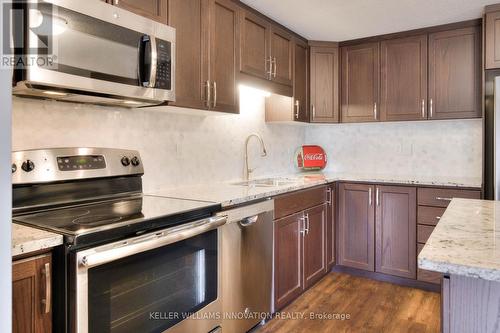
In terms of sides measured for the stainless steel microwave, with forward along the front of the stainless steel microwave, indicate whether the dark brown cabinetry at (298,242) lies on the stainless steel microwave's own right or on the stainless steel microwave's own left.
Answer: on the stainless steel microwave's own left

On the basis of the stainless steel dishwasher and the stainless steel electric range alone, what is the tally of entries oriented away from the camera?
0

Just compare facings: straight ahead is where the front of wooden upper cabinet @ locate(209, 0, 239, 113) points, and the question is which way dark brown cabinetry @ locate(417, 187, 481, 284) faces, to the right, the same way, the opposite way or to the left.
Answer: to the right

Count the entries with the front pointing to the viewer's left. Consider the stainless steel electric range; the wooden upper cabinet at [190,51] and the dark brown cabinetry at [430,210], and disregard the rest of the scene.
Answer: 0

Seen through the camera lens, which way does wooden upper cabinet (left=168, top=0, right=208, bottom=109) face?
facing the viewer and to the right of the viewer

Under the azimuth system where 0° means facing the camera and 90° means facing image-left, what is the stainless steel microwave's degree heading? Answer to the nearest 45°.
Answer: approximately 315°

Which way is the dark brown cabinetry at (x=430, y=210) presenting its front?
toward the camera

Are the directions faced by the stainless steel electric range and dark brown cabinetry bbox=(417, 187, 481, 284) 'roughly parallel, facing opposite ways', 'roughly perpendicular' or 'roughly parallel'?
roughly perpendicular

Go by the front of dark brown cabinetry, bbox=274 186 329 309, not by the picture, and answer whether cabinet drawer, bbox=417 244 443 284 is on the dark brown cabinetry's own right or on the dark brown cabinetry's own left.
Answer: on the dark brown cabinetry's own left

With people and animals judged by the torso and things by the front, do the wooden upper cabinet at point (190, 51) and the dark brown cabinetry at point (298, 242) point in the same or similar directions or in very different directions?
same or similar directions

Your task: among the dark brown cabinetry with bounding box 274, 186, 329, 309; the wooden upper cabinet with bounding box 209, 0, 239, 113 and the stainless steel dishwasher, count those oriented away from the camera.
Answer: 0

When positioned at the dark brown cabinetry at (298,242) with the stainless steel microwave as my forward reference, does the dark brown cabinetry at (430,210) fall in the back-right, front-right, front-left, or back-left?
back-left

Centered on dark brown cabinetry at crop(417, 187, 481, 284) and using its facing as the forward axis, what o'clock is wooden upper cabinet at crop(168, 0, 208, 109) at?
The wooden upper cabinet is roughly at 1 o'clock from the dark brown cabinetry.
